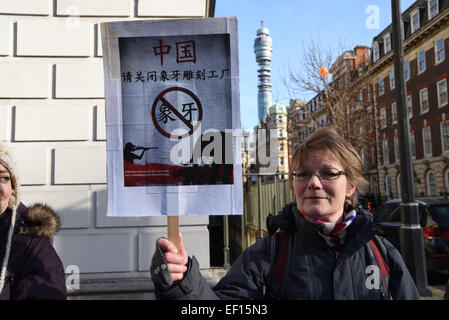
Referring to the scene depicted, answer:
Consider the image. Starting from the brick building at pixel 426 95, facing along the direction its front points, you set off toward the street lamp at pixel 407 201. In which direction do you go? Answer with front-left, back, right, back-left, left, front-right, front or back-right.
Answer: front-left

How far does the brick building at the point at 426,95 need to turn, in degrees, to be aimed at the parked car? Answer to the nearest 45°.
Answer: approximately 45° to its left

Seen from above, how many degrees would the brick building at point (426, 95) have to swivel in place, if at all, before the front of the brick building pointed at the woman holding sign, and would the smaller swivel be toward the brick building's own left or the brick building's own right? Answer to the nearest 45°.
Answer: approximately 45° to the brick building's own left

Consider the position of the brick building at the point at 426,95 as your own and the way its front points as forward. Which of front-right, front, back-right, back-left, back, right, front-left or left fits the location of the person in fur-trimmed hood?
front-left

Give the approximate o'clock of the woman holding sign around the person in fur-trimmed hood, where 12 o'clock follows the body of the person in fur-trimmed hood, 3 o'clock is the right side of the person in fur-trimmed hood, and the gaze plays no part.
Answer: The woman holding sign is roughly at 9 o'clock from the person in fur-trimmed hood.

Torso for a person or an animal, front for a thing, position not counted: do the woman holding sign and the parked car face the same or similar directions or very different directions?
very different directions

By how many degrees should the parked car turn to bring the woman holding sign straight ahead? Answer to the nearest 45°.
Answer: approximately 135° to its left

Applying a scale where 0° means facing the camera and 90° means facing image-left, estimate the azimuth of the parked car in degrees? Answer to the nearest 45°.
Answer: approximately 135°

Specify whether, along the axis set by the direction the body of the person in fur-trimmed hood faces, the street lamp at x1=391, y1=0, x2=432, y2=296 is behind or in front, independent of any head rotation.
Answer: behind

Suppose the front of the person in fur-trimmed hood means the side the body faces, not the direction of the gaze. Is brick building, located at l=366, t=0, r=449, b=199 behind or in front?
behind

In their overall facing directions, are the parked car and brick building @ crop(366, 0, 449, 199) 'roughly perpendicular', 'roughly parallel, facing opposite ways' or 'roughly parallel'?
roughly perpendicular

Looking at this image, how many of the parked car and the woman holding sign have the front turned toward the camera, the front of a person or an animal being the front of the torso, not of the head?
1
